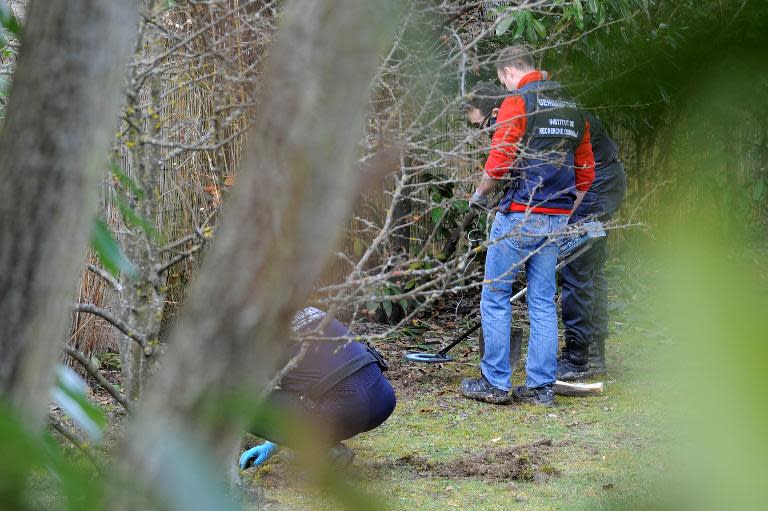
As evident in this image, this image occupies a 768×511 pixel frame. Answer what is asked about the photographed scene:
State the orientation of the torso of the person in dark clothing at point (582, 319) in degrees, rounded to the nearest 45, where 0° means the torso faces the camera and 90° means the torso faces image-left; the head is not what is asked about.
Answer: approximately 90°

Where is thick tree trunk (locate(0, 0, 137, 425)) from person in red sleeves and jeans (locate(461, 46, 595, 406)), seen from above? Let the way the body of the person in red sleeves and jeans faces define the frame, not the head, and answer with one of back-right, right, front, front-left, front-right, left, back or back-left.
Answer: back-left

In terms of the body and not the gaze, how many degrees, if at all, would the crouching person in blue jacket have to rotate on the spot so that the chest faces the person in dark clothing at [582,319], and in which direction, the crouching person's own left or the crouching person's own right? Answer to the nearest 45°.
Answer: approximately 135° to the crouching person's own right

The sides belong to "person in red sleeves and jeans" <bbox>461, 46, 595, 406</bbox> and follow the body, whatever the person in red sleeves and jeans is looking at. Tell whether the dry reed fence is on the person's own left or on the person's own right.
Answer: on the person's own left

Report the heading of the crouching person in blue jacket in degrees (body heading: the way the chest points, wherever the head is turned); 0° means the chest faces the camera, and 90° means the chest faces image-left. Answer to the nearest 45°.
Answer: approximately 90°

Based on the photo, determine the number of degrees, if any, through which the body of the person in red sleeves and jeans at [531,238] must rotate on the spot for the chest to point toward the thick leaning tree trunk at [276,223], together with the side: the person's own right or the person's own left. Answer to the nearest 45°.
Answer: approximately 135° to the person's own left

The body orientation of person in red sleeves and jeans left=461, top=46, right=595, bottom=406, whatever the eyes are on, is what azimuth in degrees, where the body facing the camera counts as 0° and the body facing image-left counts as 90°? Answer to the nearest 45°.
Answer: approximately 135°

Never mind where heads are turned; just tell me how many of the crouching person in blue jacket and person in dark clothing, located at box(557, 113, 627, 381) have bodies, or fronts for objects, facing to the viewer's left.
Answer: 2

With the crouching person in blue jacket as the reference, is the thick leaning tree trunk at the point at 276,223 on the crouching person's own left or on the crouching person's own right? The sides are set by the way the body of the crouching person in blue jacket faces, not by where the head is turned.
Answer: on the crouching person's own left
